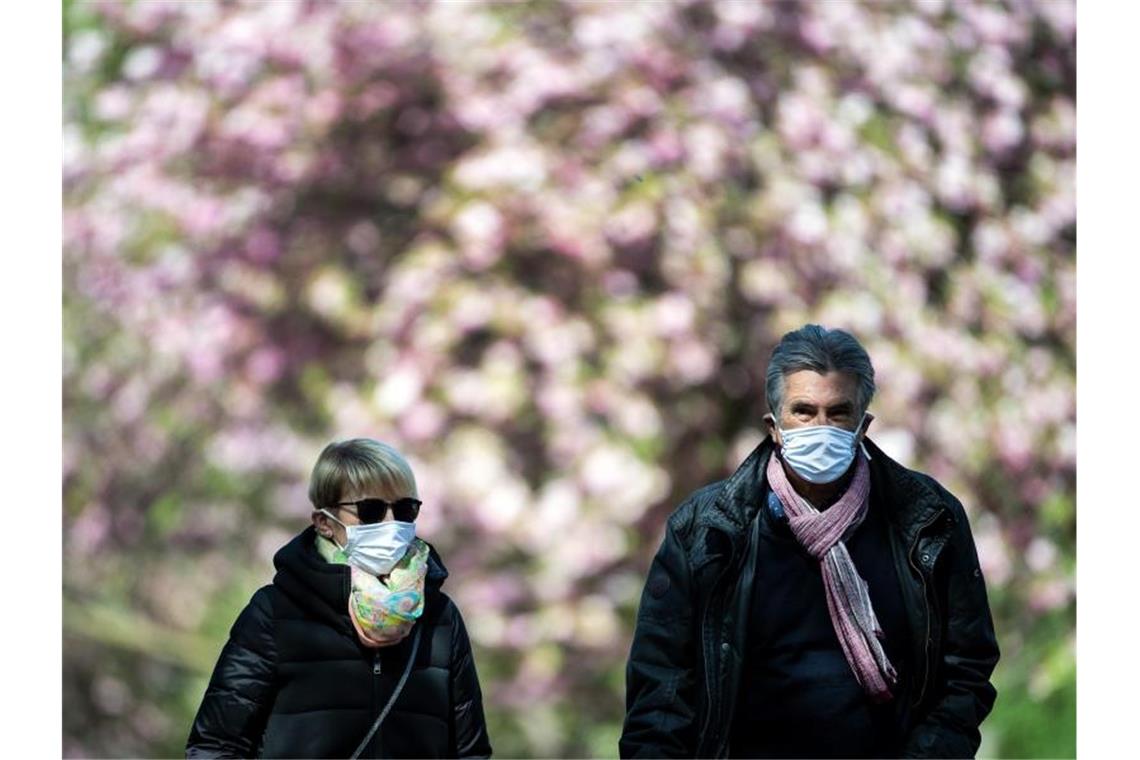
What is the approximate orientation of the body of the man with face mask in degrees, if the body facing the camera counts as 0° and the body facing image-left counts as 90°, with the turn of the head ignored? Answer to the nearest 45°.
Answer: approximately 0°

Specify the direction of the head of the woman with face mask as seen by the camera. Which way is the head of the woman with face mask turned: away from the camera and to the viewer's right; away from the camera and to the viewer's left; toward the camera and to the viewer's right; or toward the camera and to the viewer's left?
toward the camera and to the viewer's right

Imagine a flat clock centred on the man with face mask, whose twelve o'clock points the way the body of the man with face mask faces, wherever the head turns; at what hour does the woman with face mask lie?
The woman with face mask is roughly at 3 o'clock from the man with face mask.
